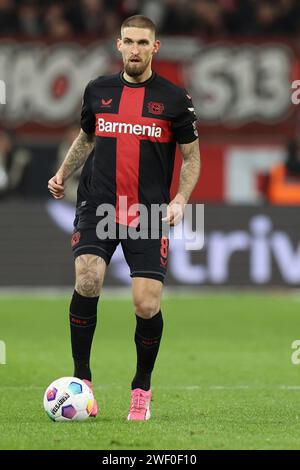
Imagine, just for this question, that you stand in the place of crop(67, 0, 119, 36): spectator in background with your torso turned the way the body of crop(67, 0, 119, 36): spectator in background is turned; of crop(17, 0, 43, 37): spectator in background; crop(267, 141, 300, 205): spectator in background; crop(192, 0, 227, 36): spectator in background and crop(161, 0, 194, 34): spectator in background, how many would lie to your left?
3

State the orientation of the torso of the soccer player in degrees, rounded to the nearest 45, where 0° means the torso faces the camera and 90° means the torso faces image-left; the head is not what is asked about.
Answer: approximately 0°

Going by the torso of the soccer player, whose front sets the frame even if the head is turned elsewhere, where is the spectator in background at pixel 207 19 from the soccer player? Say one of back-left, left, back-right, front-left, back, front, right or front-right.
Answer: back

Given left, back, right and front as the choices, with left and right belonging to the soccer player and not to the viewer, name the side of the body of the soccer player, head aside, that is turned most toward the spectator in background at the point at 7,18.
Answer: back

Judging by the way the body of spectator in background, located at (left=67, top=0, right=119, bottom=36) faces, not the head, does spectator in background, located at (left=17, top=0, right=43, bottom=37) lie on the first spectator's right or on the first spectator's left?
on the first spectator's right

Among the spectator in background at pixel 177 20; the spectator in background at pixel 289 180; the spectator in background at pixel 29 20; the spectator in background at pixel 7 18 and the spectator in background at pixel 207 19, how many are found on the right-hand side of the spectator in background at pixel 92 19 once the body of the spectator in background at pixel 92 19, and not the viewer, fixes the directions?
2

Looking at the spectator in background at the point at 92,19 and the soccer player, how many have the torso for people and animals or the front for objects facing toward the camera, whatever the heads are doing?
2

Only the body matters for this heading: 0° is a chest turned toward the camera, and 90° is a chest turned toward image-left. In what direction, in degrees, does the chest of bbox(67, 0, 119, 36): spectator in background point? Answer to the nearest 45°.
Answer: approximately 0°

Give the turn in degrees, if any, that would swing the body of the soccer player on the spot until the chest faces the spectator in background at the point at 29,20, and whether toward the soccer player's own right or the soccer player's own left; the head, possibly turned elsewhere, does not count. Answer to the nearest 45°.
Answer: approximately 180°

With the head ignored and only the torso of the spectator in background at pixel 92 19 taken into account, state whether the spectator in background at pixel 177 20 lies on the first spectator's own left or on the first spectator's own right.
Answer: on the first spectator's own left

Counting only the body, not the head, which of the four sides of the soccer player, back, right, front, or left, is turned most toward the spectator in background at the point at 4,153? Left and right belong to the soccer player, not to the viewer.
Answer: back
